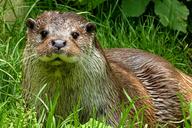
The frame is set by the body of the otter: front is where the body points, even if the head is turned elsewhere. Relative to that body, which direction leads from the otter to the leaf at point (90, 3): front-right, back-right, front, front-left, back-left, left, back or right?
back-right

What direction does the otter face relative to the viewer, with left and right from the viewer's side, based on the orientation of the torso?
facing the viewer and to the left of the viewer

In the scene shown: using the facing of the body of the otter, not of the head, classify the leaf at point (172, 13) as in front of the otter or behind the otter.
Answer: behind
